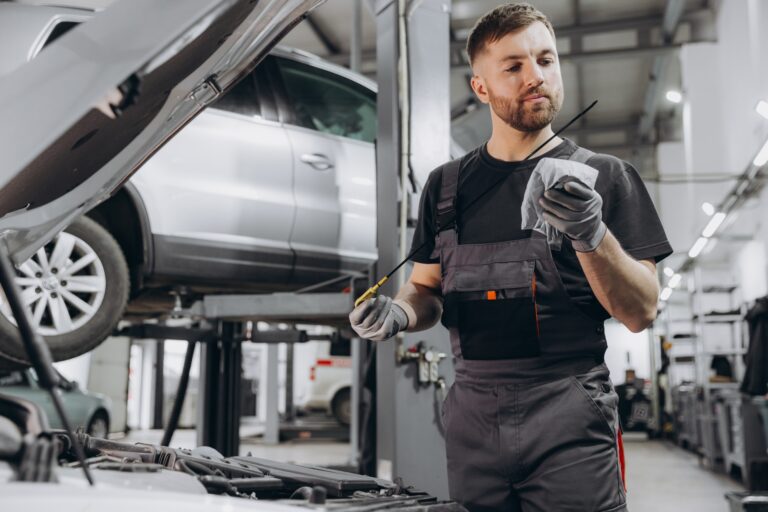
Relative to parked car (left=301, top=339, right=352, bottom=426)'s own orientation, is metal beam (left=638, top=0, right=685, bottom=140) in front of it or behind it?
in front

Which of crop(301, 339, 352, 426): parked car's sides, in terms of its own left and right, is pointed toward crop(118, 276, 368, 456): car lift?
right

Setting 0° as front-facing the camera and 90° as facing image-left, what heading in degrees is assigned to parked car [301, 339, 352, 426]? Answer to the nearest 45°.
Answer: approximately 270°

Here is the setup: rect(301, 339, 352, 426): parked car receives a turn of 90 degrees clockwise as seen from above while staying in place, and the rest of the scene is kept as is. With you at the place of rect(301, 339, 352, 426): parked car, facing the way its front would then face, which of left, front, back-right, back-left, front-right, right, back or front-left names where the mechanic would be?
front
